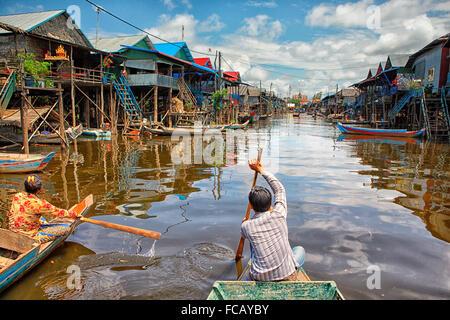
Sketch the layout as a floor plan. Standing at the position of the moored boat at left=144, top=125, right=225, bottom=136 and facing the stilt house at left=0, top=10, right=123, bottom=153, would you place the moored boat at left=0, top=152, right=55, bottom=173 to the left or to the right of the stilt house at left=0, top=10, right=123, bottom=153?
left

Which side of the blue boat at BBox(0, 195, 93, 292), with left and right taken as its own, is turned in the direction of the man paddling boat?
right

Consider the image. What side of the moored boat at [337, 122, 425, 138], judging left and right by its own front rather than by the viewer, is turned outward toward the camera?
left

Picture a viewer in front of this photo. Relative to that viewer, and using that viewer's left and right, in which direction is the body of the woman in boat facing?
facing away from the viewer and to the right of the viewer

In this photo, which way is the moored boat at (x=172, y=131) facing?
to the viewer's left

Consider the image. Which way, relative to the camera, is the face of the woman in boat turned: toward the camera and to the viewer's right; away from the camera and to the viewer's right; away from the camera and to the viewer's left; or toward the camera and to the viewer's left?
away from the camera and to the viewer's right

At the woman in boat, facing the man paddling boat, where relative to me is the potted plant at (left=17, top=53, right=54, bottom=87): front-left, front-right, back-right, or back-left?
back-left

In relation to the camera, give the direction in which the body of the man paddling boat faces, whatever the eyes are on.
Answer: away from the camera

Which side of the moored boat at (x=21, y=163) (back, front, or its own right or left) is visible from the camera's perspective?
right
